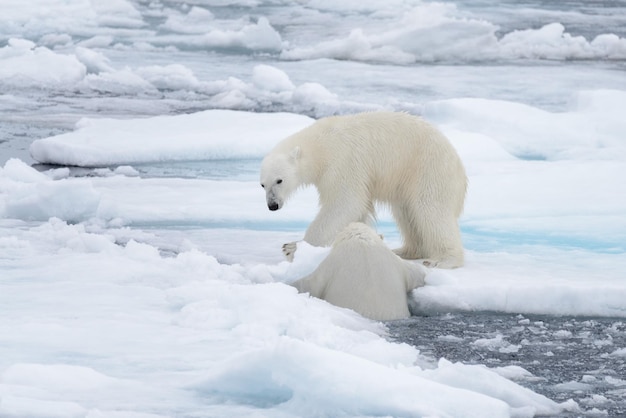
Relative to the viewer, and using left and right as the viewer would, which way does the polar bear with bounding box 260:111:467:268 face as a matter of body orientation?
facing to the left of the viewer
